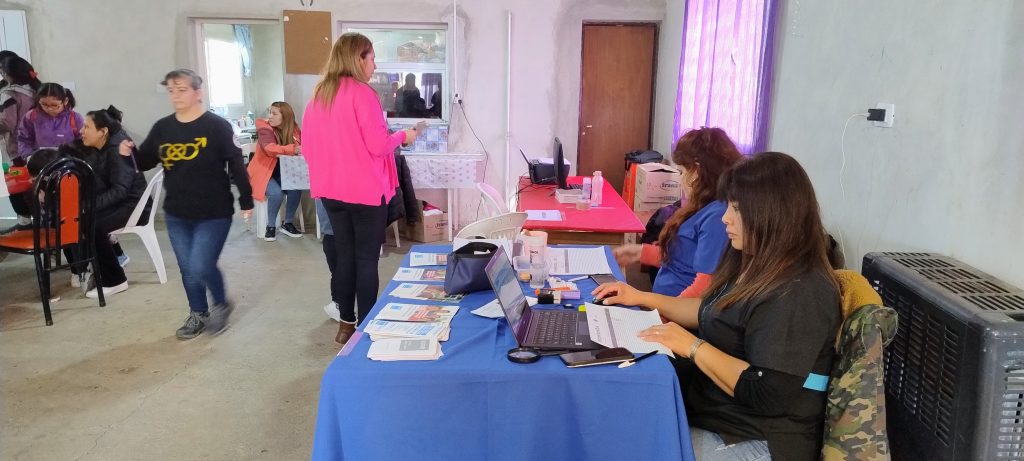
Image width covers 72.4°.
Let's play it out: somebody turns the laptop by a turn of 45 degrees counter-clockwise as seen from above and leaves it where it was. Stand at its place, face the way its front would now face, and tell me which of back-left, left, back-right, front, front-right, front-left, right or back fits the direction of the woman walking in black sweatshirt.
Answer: left

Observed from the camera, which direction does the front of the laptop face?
facing to the right of the viewer

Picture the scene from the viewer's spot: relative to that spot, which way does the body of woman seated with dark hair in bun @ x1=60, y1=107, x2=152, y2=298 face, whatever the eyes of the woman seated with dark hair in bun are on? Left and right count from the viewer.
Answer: facing to the left of the viewer

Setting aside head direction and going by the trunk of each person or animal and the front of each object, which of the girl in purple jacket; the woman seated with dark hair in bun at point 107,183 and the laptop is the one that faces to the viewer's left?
the woman seated with dark hair in bun

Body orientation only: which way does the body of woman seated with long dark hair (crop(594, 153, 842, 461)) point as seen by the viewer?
to the viewer's left

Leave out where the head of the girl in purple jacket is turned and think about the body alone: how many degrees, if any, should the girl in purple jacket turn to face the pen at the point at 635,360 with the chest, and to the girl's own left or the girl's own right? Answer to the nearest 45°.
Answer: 0° — they already face it

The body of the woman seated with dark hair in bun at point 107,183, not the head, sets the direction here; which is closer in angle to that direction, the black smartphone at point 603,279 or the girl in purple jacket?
the girl in purple jacket

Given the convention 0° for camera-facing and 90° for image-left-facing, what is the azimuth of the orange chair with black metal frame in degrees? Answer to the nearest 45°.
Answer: approximately 135°

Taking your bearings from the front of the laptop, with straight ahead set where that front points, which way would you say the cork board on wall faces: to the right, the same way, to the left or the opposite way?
to the right

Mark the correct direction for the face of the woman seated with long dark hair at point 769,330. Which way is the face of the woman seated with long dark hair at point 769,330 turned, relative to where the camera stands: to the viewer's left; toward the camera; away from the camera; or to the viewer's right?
to the viewer's left
